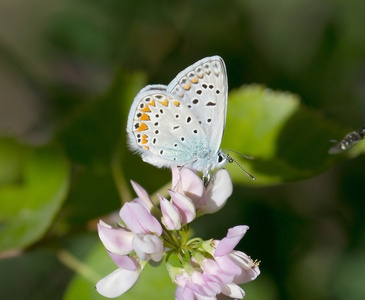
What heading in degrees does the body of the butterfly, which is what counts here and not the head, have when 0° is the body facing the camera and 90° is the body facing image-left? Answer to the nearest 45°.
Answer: approximately 270°
